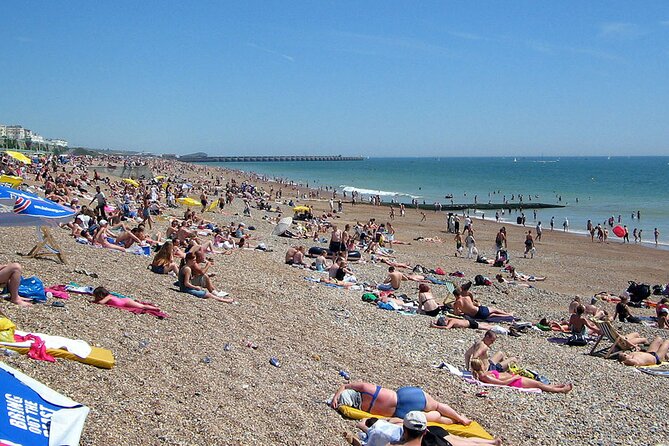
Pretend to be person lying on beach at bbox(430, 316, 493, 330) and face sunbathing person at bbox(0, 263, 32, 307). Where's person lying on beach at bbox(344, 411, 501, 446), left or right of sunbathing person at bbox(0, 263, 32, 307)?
left

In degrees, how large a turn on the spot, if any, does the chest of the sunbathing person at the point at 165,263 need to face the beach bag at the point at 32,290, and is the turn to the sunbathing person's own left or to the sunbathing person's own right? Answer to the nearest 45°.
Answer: approximately 90° to the sunbathing person's own right

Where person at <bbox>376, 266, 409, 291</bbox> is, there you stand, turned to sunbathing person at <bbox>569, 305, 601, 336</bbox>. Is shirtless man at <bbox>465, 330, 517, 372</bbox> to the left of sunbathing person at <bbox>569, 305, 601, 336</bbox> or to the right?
right

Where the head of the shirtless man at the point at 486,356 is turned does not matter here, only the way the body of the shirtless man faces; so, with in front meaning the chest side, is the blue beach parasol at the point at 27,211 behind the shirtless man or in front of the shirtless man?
behind

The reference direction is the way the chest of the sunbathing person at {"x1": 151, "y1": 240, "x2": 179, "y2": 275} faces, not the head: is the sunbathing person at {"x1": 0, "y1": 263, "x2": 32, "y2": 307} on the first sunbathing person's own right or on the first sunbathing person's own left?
on the first sunbathing person's own right

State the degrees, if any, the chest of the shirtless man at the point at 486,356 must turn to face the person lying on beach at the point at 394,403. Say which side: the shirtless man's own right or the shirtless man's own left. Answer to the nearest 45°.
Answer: approximately 90° to the shirtless man's own right

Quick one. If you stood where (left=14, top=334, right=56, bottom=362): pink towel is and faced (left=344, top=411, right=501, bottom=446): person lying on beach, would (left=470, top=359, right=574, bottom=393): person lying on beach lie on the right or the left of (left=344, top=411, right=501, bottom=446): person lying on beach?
left
